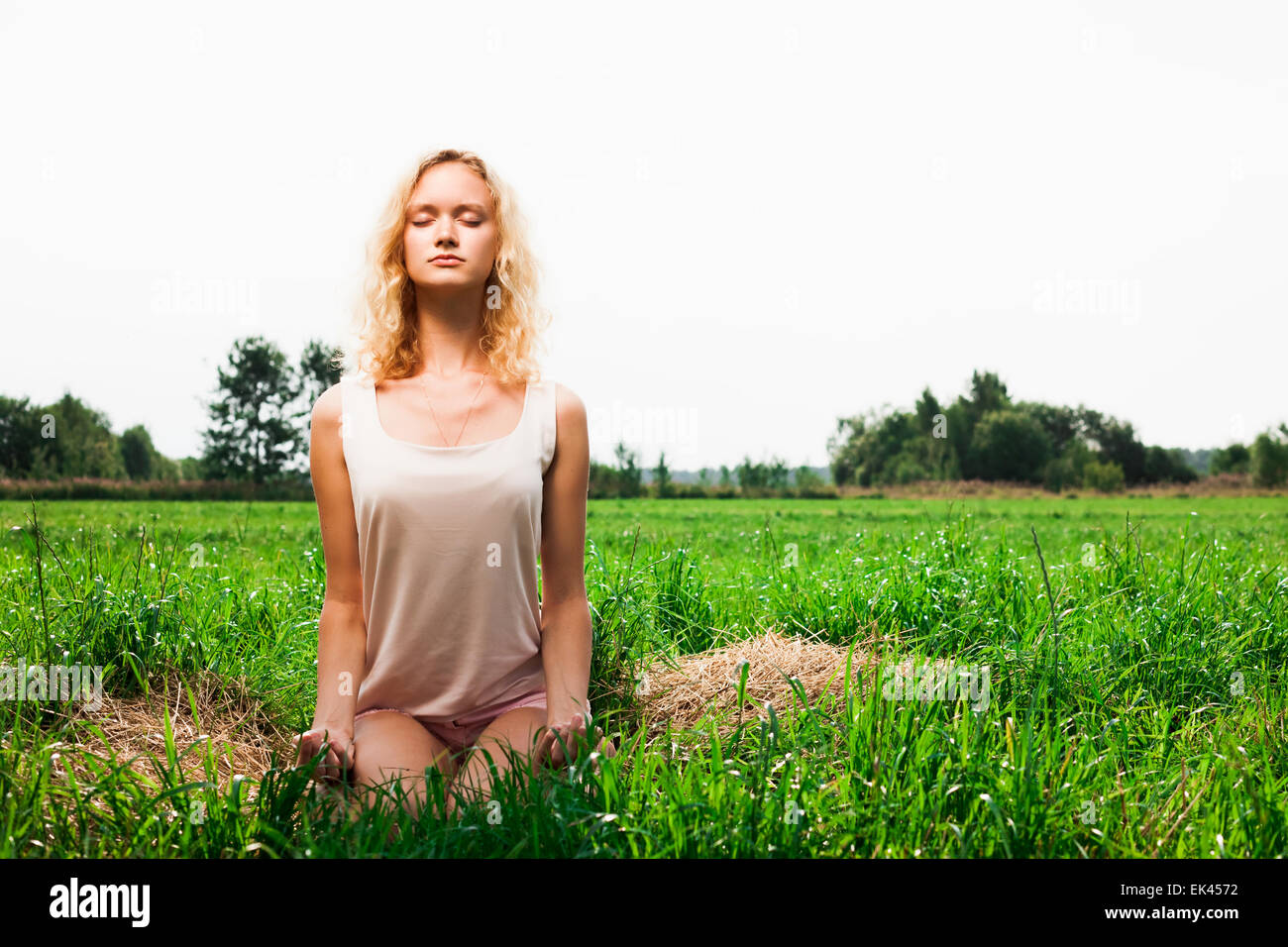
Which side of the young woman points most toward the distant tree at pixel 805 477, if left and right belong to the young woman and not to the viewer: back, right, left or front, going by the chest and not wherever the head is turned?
back

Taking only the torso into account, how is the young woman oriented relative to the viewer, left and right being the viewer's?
facing the viewer

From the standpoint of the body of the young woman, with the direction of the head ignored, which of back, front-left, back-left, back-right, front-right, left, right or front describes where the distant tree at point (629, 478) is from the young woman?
back

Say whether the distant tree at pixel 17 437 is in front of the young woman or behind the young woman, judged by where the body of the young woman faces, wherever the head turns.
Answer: behind

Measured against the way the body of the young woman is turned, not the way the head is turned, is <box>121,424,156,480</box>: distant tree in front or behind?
behind
